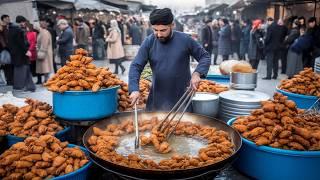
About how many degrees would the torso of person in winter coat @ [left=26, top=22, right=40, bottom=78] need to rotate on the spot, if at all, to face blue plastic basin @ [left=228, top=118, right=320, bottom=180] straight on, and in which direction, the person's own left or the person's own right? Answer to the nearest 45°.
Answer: approximately 90° to the person's own left

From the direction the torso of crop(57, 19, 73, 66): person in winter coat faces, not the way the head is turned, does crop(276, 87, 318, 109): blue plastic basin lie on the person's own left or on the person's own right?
on the person's own left
